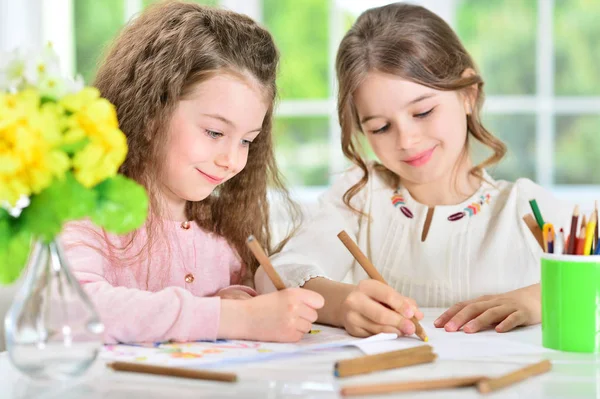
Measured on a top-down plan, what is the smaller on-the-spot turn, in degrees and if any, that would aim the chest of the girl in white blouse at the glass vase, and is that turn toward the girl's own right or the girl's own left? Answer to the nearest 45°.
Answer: approximately 45° to the girl's own right

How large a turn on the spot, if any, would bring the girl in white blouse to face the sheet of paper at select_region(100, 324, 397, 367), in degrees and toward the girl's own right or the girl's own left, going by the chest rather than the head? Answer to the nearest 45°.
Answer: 0° — they already face it

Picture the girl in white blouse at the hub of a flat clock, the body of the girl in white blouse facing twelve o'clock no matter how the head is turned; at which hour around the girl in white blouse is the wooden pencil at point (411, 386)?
The wooden pencil is roughly at 12 o'clock from the girl in white blouse.

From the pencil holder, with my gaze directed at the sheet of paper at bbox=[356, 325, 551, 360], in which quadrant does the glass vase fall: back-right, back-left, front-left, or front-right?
front-left

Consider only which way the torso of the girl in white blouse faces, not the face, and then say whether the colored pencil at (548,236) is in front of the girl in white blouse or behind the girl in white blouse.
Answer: in front

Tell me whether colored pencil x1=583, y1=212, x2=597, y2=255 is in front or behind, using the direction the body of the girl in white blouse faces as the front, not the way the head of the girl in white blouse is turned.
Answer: in front

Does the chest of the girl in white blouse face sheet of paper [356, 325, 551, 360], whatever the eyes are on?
yes

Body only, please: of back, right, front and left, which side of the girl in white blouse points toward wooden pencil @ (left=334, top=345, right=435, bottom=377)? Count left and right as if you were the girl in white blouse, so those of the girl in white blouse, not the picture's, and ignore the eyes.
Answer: front

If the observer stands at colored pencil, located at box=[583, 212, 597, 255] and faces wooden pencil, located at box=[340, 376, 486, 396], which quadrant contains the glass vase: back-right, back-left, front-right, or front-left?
front-right

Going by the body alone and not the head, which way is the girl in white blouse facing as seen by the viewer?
toward the camera
